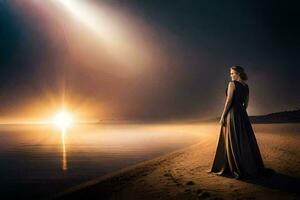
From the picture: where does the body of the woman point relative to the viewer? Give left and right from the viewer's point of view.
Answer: facing away from the viewer and to the left of the viewer
